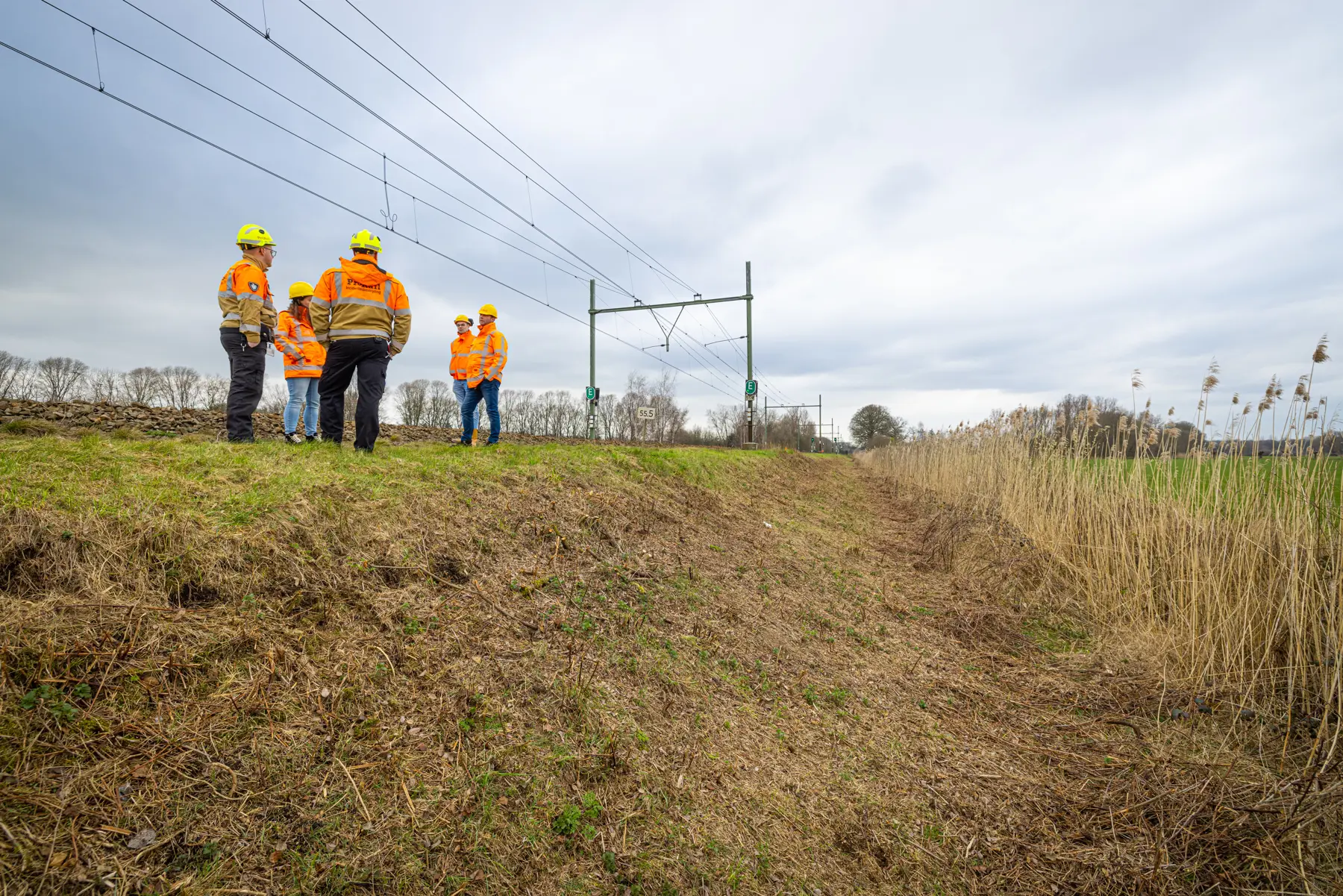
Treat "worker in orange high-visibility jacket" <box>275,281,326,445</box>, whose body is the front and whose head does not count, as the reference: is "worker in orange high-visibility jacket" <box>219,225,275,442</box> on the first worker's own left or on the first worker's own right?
on the first worker's own right

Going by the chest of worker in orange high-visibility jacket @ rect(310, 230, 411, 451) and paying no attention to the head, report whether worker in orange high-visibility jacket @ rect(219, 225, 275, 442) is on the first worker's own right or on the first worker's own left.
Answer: on the first worker's own left

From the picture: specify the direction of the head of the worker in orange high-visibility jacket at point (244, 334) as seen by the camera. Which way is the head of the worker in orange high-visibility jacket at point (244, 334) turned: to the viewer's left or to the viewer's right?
to the viewer's right

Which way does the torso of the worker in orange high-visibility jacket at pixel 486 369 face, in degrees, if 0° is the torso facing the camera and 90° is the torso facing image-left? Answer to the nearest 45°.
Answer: approximately 45°

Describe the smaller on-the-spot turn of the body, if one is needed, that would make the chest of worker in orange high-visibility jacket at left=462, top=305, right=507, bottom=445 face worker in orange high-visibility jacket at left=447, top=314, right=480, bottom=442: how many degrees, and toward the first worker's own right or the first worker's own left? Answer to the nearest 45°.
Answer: approximately 90° to the first worker's own right

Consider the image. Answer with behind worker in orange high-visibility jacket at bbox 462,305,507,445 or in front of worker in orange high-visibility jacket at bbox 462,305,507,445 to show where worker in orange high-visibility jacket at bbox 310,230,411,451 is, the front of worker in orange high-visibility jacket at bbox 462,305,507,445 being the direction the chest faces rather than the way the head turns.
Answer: in front

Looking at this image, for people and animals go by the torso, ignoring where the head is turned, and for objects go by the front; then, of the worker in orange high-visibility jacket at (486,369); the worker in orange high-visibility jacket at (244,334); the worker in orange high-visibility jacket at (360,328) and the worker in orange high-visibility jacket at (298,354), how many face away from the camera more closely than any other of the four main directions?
1

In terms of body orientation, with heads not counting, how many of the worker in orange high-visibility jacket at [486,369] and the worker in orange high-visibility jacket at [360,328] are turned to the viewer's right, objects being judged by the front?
0

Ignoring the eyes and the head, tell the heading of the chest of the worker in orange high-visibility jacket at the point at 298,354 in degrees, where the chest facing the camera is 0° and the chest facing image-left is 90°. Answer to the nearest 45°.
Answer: approximately 315°

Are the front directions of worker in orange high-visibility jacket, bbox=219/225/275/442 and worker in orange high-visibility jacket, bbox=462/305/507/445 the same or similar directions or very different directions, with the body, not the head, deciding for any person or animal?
very different directions

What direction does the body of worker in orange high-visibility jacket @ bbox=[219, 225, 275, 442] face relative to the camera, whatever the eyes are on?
to the viewer's right

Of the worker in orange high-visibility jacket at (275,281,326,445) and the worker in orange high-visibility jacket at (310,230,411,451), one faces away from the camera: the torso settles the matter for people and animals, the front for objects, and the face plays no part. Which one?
the worker in orange high-visibility jacket at (310,230,411,451)

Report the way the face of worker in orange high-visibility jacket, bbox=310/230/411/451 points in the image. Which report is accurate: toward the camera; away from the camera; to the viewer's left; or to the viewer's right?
away from the camera

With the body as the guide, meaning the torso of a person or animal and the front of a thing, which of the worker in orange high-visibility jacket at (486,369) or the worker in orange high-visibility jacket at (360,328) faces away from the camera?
the worker in orange high-visibility jacket at (360,328)

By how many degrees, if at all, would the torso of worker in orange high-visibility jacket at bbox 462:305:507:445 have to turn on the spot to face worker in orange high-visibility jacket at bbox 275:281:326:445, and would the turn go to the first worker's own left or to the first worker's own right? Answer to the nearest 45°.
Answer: approximately 45° to the first worker's own right

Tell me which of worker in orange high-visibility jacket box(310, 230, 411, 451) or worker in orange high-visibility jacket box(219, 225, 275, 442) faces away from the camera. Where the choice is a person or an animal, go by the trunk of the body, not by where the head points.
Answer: worker in orange high-visibility jacket box(310, 230, 411, 451)
